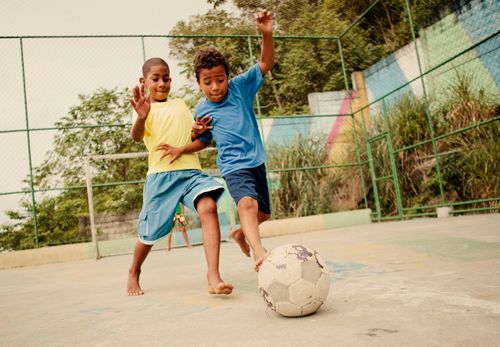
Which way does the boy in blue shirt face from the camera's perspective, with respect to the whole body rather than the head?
toward the camera

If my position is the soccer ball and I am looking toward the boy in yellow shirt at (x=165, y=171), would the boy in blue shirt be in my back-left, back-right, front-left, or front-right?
front-right

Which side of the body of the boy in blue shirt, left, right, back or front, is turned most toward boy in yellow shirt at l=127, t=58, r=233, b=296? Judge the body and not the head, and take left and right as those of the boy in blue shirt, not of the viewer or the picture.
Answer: right

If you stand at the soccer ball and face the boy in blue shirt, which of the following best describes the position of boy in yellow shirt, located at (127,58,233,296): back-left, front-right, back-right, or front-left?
front-left

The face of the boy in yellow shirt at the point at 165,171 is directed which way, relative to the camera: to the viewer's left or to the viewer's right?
to the viewer's right
